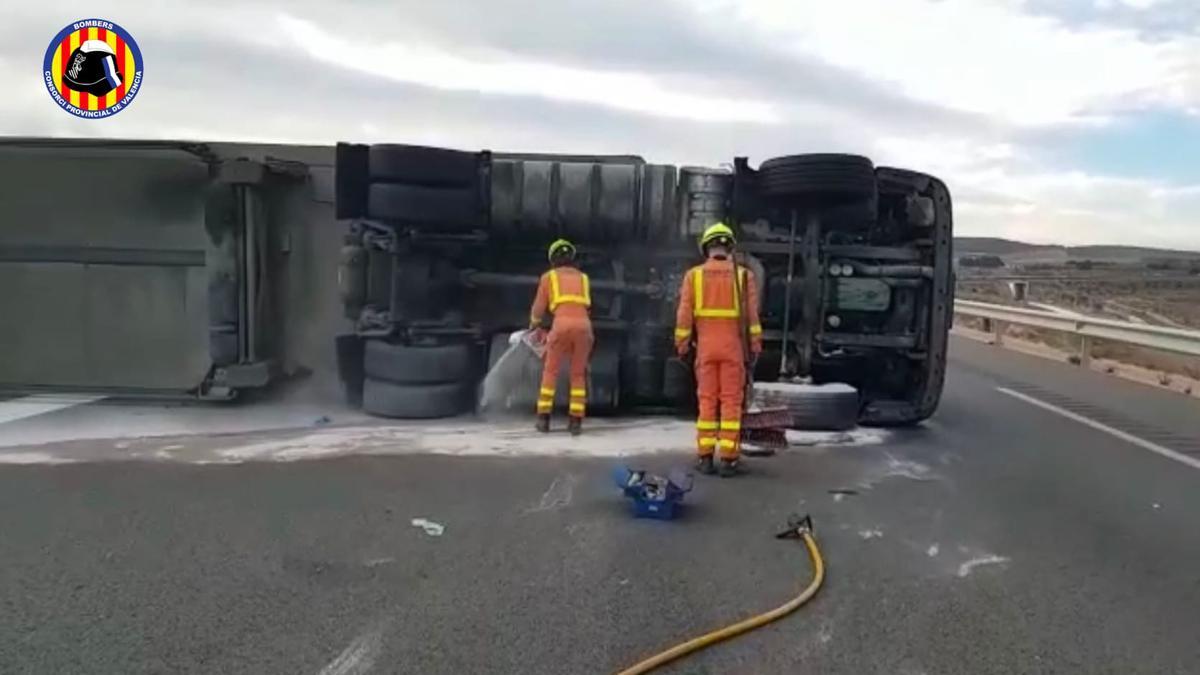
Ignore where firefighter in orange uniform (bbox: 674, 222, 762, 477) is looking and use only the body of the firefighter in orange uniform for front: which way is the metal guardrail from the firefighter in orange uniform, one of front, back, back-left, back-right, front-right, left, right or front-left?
front-right

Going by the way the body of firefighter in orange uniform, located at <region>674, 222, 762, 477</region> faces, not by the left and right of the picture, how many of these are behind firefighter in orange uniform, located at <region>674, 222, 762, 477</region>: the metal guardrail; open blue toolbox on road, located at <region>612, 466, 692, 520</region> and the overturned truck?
1

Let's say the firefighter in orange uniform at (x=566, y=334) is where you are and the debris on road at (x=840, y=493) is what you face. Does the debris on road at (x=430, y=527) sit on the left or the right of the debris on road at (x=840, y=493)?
right

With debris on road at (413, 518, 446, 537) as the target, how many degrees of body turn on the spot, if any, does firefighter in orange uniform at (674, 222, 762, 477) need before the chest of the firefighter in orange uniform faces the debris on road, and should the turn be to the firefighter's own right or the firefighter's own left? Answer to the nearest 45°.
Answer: approximately 135° to the firefighter's own left

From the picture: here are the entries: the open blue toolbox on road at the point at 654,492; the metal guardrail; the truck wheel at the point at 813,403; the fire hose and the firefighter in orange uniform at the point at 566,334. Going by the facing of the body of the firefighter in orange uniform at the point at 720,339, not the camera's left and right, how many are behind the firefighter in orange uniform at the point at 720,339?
2

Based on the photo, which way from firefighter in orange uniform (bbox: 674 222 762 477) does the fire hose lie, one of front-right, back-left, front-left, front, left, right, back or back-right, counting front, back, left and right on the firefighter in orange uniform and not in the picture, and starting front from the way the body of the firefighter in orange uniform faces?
back

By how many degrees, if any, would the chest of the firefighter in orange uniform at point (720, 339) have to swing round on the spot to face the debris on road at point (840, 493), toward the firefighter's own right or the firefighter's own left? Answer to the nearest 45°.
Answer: approximately 135° to the firefighter's own right

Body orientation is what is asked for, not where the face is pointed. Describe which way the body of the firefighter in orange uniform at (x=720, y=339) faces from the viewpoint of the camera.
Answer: away from the camera

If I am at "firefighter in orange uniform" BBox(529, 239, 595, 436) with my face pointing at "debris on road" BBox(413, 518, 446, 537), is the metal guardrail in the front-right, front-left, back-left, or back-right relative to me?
back-left

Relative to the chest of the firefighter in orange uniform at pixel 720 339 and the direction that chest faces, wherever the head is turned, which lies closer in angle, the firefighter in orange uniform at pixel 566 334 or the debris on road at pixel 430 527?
the firefighter in orange uniform

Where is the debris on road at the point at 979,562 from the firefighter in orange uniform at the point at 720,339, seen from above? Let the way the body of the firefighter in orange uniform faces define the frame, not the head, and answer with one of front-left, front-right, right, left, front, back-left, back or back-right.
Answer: back-right

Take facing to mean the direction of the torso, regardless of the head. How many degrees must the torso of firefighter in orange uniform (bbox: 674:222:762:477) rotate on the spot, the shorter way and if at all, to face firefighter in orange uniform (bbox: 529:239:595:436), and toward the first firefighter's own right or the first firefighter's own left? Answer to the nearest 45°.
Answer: approximately 45° to the first firefighter's own left
